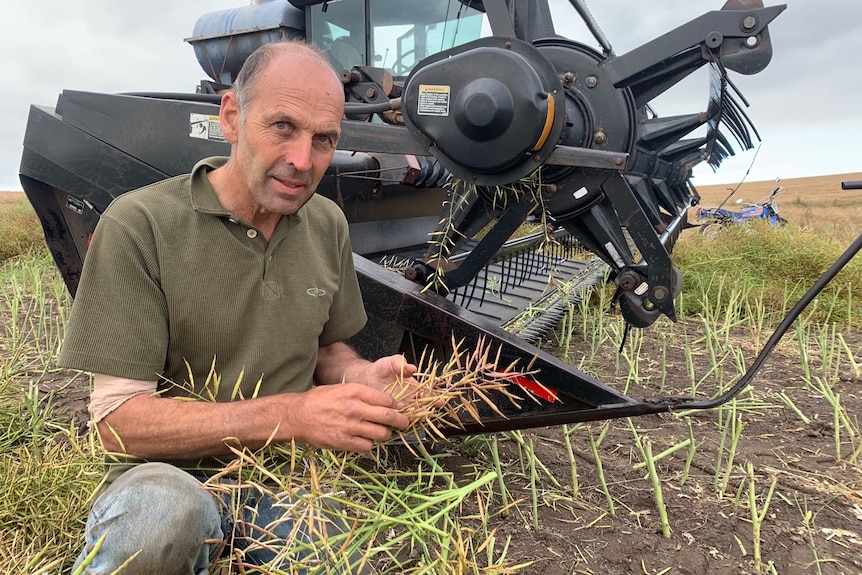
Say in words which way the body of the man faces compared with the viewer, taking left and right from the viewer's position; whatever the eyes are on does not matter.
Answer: facing the viewer and to the right of the viewer
